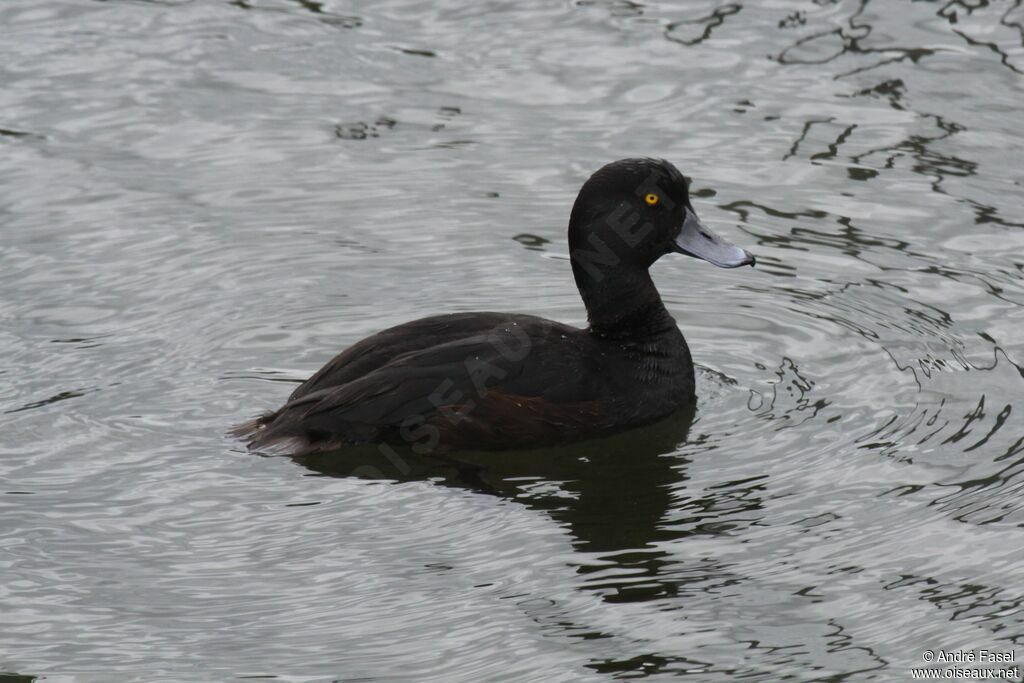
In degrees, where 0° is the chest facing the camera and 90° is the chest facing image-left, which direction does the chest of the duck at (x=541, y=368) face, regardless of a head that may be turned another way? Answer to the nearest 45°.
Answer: approximately 270°
